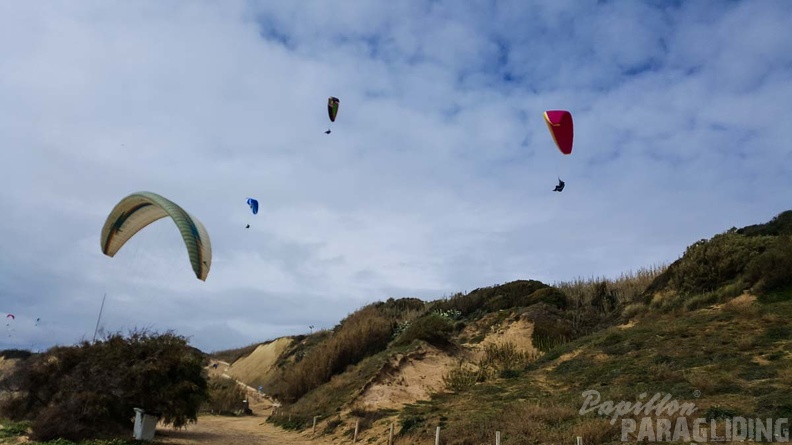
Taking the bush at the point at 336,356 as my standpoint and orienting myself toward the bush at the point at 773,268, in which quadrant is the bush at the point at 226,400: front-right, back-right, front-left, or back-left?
back-right

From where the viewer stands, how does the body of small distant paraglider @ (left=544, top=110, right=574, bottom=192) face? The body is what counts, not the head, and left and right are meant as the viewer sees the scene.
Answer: facing to the left of the viewer

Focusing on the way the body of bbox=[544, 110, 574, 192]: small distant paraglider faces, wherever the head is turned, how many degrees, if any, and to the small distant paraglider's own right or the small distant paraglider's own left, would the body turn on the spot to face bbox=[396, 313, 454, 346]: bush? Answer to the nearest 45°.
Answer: approximately 45° to the small distant paraglider's own right

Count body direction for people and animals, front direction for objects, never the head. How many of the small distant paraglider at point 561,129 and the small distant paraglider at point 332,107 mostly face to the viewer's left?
2

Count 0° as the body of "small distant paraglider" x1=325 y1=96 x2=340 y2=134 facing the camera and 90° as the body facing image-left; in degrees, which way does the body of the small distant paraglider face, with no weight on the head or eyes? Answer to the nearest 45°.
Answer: approximately 90°
